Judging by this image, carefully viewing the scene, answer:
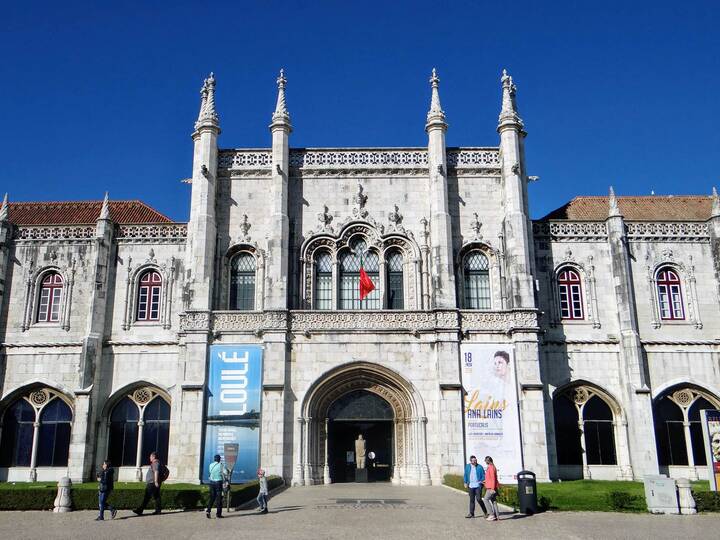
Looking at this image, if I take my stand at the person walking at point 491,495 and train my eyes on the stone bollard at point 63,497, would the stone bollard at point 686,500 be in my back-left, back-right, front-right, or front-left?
back-right

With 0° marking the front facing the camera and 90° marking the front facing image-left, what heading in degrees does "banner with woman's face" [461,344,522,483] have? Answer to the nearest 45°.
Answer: approximately 0°

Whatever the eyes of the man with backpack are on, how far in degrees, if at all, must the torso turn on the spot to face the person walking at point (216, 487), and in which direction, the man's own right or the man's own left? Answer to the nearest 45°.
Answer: approximately 135° to the man's own left

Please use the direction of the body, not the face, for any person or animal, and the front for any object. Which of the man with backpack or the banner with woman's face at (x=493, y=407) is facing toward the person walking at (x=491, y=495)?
the banner with woman's face

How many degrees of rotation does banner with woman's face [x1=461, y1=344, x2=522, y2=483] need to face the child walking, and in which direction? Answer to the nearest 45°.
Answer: approximately 45° to its right

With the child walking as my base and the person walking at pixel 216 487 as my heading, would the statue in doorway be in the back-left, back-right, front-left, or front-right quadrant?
back-right

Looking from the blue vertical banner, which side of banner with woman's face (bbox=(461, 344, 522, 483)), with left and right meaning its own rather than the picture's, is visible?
right

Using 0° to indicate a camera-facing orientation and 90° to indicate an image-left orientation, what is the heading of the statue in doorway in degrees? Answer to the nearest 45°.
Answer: approximately 0°

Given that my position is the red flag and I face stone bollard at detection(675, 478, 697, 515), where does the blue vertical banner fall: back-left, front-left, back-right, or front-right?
back-right

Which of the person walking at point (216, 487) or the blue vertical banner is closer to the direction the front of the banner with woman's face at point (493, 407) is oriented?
the person walking

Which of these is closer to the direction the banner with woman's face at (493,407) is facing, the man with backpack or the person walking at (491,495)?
the person walking
